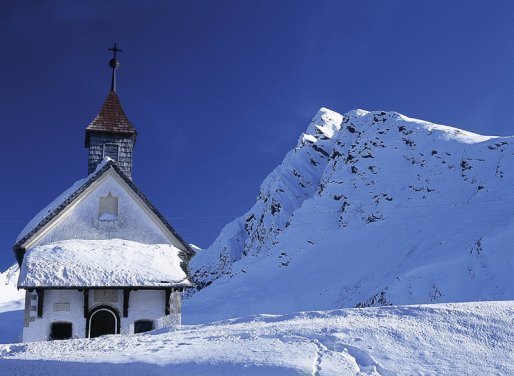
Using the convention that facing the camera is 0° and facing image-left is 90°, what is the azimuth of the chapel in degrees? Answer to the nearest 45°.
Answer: approximately 0°
